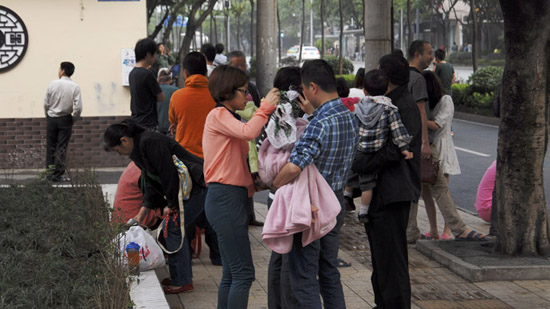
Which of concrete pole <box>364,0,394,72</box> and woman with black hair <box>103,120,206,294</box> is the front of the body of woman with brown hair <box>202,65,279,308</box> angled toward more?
the concrete pole

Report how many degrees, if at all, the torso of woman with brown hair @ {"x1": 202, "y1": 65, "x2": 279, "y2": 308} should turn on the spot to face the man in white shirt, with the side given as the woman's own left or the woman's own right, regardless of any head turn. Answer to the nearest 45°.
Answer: approximately 90° to the woman's own left

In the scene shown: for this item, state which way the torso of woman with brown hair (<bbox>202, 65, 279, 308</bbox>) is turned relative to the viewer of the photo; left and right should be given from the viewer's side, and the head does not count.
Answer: facing to the right of the viewer

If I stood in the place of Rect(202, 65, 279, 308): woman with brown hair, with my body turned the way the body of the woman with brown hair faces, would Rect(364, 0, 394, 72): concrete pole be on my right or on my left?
on my left

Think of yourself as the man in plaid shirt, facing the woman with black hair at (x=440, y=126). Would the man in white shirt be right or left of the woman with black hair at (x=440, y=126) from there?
left

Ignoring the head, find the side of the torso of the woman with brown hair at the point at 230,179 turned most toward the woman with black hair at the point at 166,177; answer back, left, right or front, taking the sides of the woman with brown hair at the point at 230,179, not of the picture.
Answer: left

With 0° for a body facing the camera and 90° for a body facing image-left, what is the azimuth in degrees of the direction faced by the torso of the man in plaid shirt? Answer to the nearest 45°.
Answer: approximately 135°

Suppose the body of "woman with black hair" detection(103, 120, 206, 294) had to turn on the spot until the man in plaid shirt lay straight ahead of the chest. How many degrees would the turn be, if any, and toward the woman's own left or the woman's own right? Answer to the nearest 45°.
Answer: approximately 135° to the woman's own left

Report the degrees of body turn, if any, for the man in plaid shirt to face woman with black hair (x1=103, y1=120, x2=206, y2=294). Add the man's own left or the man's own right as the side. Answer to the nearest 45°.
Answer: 0° — they already face them

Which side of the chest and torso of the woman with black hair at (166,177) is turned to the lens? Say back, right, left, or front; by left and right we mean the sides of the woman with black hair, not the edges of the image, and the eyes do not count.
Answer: left

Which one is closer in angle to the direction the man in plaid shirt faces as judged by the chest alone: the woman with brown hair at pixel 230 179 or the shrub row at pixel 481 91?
the woman with brown hair

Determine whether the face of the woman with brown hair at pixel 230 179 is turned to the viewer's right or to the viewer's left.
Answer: to the viewer's right
